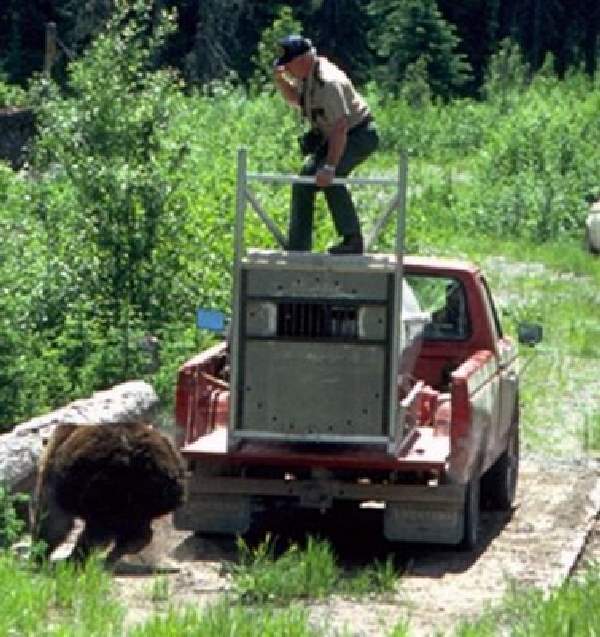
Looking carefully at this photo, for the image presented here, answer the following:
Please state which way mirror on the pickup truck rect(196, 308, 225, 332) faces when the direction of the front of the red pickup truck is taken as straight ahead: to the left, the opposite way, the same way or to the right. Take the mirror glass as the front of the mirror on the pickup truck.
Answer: the opposite way

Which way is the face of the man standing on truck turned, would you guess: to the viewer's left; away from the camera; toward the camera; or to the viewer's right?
to the viewer's left

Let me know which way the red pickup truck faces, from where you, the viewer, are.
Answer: facing away from the viewer

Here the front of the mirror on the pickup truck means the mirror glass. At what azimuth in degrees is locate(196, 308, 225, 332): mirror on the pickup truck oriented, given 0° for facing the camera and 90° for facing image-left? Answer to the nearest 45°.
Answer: approximately 0°

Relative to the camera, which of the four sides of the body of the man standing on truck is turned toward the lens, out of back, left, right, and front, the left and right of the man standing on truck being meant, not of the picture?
left

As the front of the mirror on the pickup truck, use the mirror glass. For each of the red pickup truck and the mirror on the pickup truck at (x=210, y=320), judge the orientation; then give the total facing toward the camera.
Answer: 1

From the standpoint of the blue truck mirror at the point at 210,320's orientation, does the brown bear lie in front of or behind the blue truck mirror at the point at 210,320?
in front
